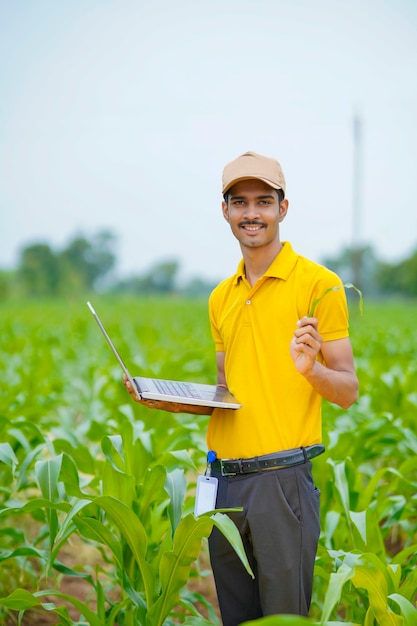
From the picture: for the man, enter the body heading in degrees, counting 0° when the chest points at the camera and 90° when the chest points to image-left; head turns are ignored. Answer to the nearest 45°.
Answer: approximately 45°
